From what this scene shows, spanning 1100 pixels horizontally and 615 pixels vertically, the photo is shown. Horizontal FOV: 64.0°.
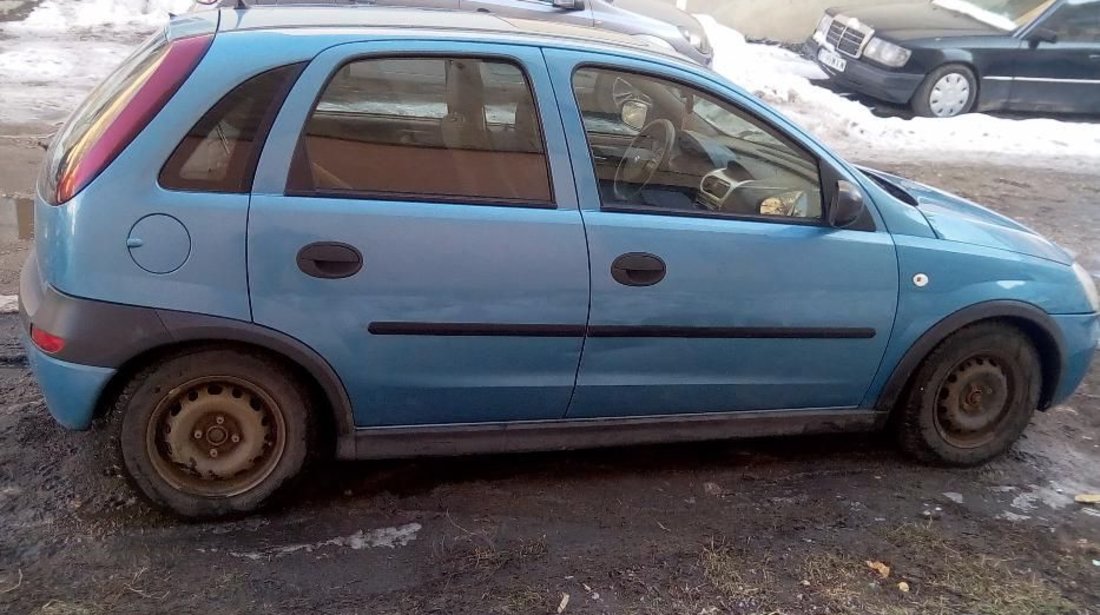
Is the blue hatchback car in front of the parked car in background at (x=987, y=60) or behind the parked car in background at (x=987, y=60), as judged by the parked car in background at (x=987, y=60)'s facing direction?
in front

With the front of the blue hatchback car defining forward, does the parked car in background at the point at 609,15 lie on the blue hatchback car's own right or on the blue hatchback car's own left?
on the blue hatchback car's own left

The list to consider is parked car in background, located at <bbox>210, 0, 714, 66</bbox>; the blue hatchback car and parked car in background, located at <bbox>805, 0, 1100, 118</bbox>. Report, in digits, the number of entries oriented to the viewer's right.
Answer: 2

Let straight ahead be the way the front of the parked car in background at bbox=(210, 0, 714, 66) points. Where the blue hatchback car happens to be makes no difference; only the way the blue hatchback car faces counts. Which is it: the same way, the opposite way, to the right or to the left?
the same way

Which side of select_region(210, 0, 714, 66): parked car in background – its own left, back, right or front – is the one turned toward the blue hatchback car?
right

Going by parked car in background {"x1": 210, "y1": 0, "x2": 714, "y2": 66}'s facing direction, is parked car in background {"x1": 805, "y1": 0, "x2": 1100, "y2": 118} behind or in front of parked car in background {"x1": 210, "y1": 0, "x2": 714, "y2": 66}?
in front

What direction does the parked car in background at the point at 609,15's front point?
to the viewer's right

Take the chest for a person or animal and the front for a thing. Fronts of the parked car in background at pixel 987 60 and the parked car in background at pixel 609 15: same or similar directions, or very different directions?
very different directions

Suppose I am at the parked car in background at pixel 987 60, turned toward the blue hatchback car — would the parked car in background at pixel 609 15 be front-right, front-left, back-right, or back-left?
front-right

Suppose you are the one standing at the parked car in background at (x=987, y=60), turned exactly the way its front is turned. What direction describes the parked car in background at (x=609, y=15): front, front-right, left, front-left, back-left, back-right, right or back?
front

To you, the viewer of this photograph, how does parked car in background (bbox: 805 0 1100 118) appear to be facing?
facing the viewer and to the left of the viewer

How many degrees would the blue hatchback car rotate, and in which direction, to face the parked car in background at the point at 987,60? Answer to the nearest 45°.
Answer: approximately 45° to its left

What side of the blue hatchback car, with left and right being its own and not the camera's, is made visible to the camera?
right
